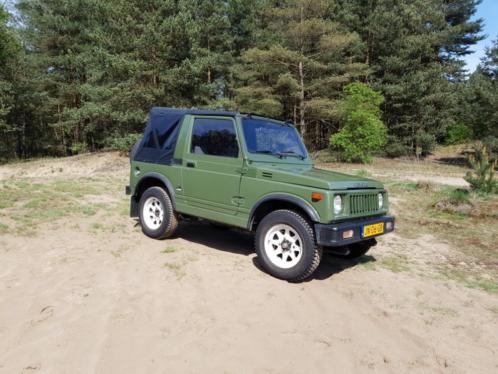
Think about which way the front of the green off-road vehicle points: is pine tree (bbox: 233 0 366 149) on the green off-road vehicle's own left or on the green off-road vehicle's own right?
on the green off-road vehicle's own left

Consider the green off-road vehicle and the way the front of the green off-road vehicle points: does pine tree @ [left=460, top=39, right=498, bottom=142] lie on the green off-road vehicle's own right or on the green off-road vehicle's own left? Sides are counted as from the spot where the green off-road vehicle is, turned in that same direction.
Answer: on the green off-road vehicle's own left

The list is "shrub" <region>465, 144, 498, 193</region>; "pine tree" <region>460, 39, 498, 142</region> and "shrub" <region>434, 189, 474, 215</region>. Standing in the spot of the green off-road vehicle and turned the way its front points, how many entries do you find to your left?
3

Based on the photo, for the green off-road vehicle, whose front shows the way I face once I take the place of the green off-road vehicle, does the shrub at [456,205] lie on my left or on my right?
on my left

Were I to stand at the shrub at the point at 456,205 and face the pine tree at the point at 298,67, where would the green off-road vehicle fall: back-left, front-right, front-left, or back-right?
back-left

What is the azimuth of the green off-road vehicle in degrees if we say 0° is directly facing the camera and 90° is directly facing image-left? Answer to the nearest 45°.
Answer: approximately 315°

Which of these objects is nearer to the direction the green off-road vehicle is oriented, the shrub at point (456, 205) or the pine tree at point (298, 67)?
the shrub

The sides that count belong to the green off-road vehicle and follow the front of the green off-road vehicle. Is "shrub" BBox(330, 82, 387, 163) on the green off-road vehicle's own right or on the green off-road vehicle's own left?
on the green off-road vehicle's own left

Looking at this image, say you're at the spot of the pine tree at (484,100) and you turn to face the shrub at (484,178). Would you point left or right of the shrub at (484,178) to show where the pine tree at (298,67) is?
right

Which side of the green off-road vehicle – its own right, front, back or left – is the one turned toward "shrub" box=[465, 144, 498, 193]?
left
